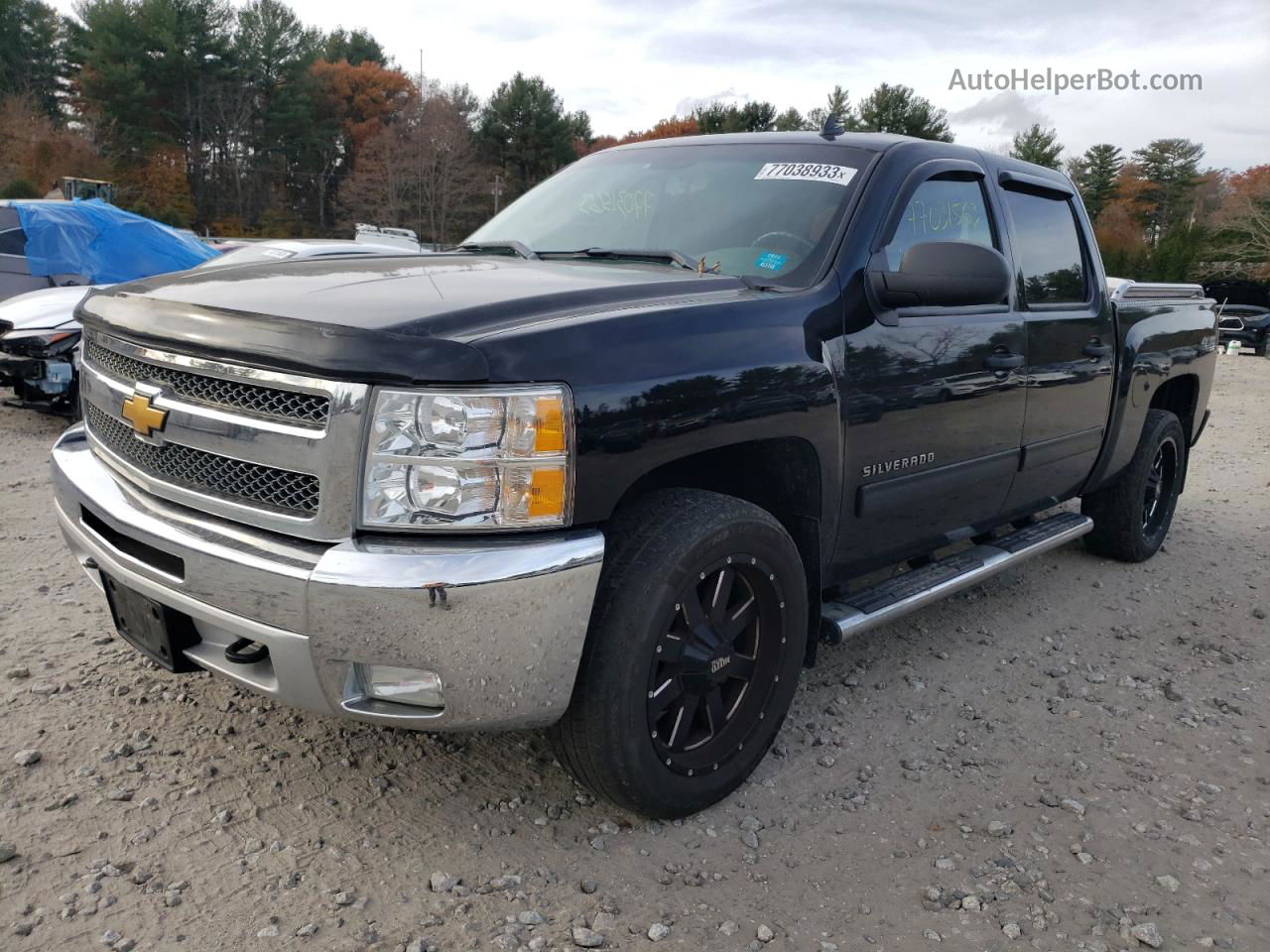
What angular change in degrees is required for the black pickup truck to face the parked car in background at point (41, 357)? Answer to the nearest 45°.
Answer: approximately 90° to its right

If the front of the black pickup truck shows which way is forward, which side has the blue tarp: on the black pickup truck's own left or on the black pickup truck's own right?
on the black pickup truck's own right

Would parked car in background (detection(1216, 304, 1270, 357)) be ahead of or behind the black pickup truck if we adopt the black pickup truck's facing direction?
behind

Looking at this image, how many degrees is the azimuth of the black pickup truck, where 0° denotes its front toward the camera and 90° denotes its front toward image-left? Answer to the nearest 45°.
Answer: approximately 45°

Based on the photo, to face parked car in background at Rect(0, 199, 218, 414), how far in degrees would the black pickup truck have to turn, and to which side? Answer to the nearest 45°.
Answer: approximately 90° to its right
